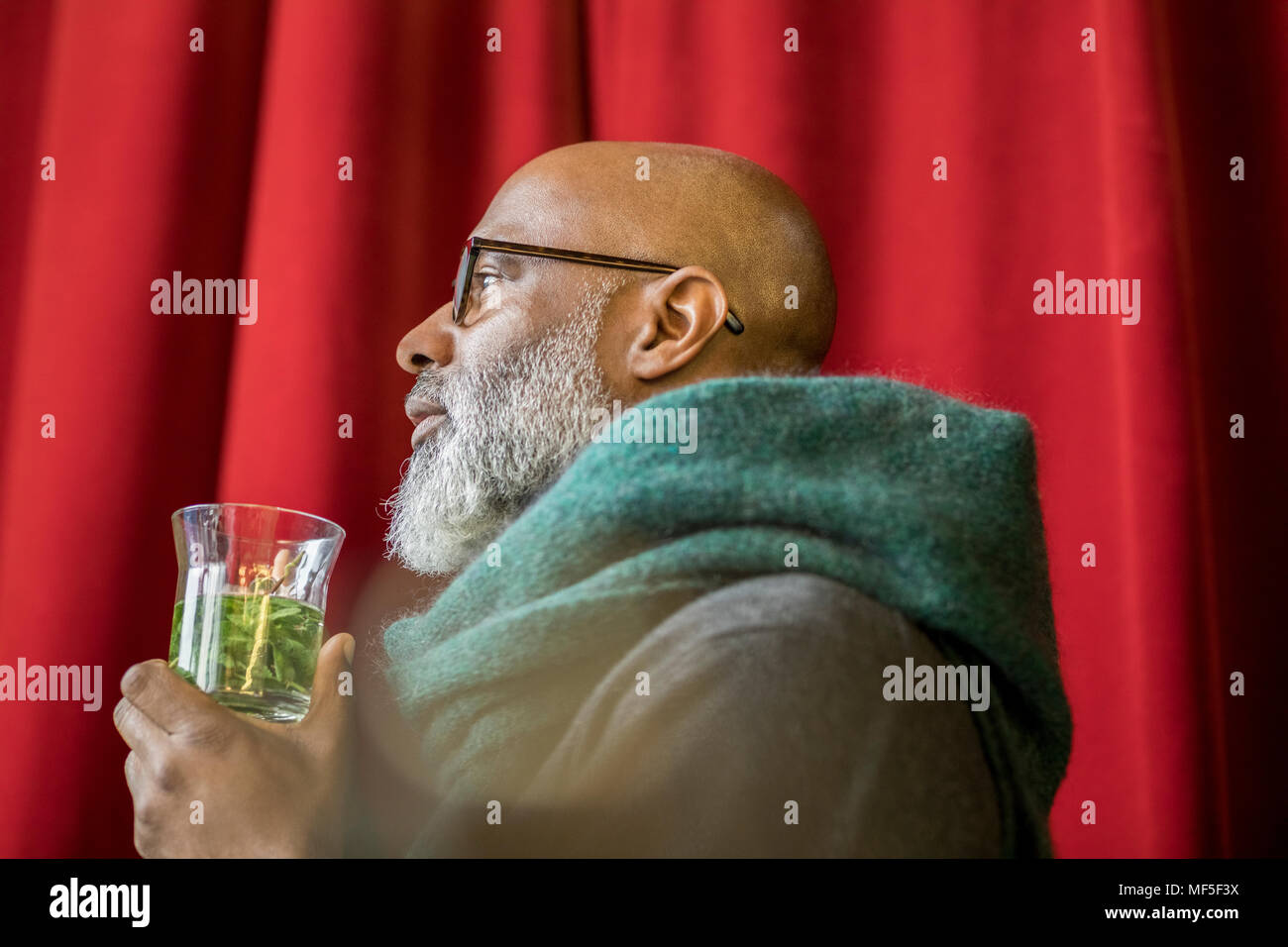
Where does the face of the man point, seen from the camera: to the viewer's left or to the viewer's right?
to the viewer's left

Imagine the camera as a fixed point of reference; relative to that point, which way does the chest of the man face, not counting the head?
to the viewer's left
